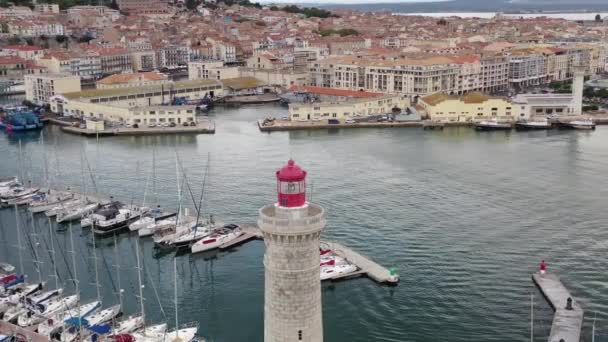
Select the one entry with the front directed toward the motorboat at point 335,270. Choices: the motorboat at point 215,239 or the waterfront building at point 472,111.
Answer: the waterfront building

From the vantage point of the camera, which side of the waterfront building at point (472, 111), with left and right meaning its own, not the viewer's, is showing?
front

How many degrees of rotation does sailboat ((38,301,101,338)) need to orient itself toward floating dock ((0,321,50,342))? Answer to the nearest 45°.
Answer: approximately 135° to its left

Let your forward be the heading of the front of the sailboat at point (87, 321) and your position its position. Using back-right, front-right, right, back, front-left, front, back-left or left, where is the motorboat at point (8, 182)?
front-left

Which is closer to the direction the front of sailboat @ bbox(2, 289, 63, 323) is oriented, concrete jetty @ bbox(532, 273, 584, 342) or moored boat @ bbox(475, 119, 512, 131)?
the moored boat

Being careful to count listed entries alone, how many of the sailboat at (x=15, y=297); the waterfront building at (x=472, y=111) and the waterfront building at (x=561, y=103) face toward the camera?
2

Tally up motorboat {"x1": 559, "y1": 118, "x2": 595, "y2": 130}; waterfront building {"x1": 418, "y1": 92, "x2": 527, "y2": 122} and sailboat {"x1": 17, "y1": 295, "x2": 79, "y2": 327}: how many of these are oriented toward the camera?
1

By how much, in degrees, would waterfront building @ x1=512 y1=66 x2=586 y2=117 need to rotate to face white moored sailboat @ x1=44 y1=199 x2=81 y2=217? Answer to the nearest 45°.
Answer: approximately 45° to its right
